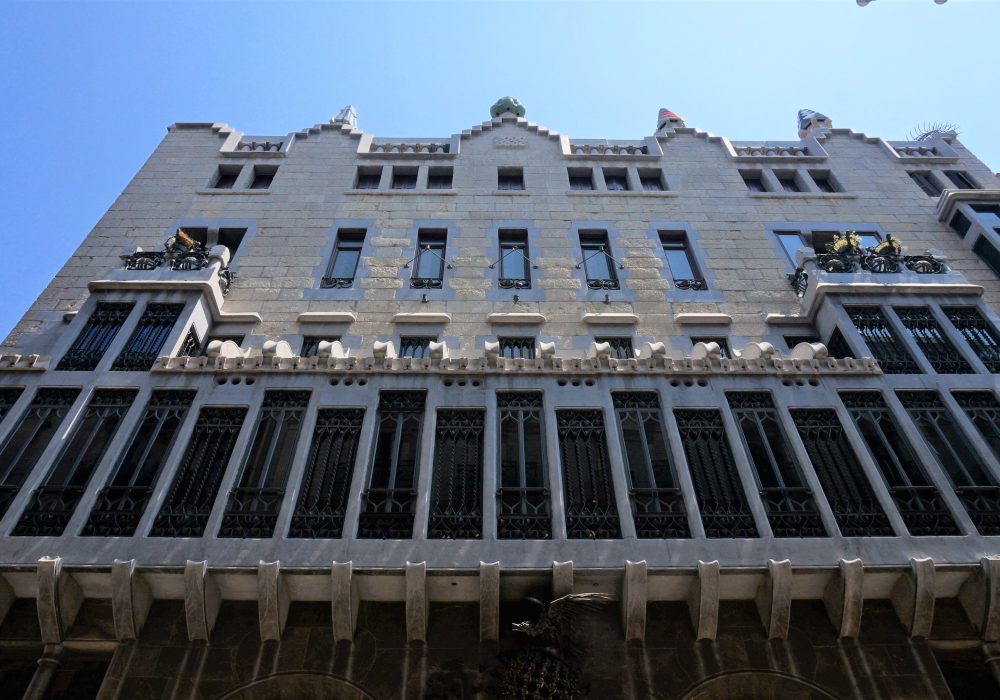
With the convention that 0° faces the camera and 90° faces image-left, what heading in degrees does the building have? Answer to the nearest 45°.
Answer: approximately 0°
